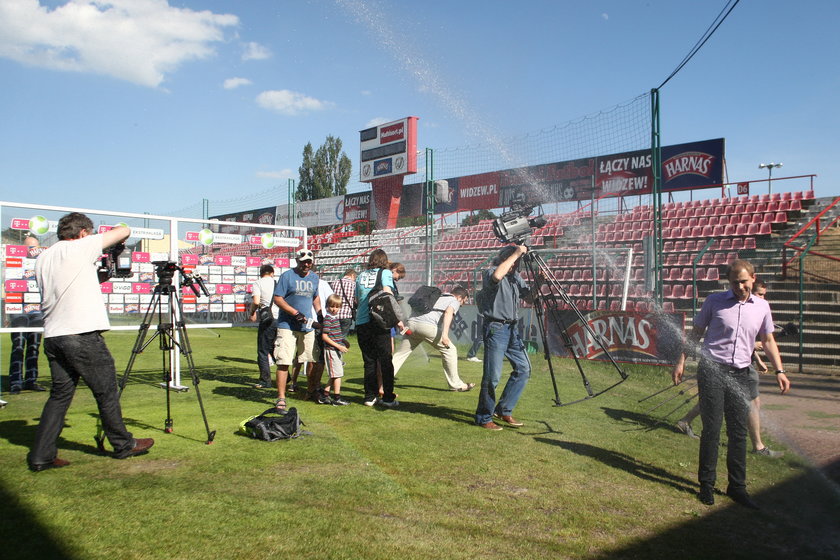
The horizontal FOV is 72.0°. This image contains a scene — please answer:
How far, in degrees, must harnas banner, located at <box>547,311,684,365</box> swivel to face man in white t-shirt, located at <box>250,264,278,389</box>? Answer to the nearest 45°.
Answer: approximately 45° to its right

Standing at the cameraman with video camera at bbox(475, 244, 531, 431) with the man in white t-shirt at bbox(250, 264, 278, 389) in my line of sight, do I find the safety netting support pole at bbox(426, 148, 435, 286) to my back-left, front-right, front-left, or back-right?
front-right

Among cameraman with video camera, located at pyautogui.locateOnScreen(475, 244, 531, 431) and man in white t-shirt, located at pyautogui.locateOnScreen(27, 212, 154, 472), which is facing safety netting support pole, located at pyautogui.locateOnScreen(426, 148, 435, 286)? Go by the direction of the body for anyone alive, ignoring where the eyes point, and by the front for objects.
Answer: the man in white t-shirt

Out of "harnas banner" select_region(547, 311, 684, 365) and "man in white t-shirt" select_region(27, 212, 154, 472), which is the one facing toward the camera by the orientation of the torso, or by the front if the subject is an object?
the harnas banner

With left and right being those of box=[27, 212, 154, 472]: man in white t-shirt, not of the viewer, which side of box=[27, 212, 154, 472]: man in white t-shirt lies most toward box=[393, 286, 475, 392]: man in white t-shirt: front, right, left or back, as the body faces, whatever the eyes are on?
front

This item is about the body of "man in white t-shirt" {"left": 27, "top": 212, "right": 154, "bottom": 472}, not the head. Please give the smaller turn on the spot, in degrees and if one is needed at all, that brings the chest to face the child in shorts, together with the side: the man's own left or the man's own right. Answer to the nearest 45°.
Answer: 0° — they already face them

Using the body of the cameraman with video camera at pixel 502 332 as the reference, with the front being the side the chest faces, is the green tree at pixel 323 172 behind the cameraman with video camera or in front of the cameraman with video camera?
behind

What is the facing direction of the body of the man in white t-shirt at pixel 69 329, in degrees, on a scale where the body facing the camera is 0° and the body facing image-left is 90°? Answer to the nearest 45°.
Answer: approximately 225°

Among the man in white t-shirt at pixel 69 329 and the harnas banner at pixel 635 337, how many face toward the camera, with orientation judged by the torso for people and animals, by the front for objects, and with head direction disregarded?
1

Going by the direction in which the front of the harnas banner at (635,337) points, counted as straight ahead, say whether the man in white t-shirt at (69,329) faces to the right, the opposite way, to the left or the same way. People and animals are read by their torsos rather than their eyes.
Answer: the opposite way

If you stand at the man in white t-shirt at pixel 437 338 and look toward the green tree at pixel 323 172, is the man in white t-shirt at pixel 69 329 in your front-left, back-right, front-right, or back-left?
back-left

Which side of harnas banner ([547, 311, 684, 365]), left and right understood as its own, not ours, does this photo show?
front

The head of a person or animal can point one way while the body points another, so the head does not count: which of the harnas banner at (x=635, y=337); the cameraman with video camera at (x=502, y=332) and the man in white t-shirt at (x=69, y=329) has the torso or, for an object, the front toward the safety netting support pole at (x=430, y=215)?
the man in white t-shirt
